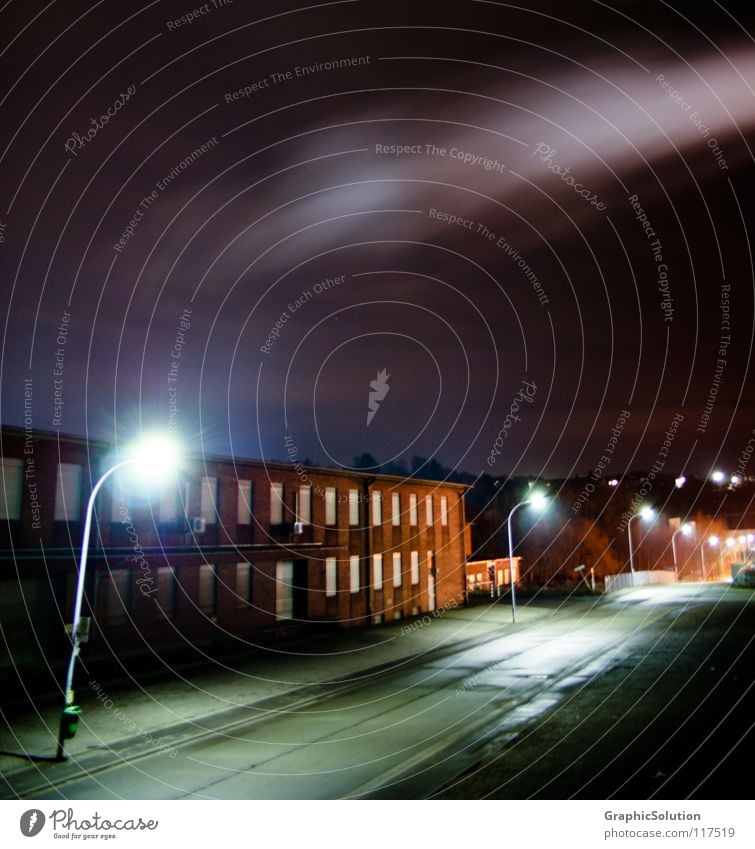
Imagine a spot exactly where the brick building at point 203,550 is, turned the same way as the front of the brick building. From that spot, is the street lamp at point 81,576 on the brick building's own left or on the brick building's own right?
on the brick building's own right

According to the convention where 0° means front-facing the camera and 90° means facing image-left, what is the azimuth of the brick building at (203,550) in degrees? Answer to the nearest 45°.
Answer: approximately 315°
